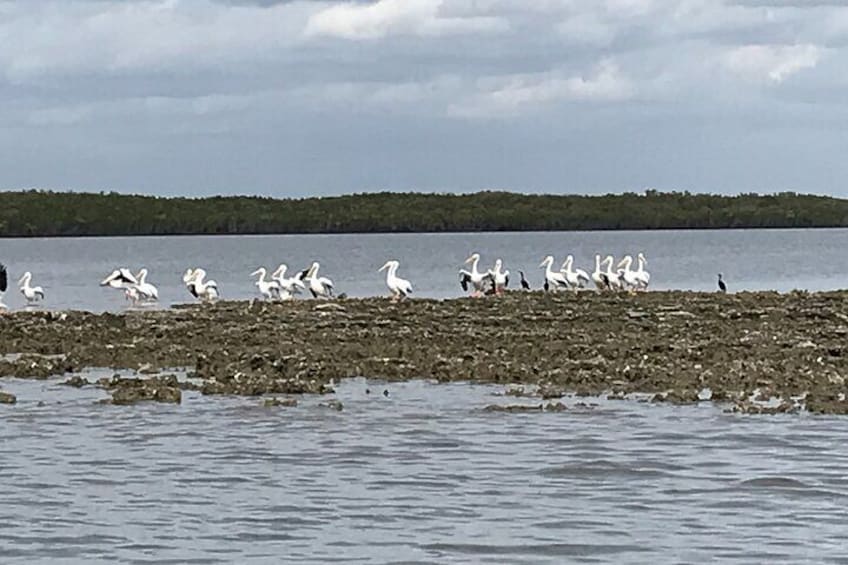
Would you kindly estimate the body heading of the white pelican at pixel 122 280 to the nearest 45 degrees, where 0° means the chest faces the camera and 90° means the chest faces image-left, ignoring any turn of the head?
approximately 90°

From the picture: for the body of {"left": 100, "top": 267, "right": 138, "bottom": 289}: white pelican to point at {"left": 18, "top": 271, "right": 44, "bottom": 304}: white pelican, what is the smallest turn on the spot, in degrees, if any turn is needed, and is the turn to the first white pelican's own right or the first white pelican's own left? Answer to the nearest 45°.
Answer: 0° — it already faces it
